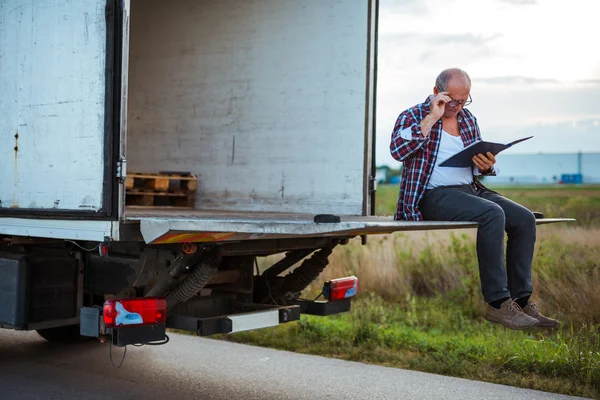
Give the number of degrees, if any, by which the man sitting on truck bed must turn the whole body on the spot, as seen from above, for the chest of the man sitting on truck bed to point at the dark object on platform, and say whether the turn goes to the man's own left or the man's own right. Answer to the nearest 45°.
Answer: approximately 90° to the man's own right

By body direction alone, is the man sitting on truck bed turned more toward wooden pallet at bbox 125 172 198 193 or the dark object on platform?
the dark object on platform

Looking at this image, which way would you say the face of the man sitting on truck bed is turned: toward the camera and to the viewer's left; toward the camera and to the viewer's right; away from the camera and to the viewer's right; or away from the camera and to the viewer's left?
toward the camera and to the viewer's right

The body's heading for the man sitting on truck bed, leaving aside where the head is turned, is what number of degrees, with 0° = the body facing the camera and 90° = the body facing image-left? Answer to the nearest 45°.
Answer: approximately 315°

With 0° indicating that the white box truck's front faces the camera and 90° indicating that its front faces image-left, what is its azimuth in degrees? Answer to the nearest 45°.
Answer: approximately 135°
